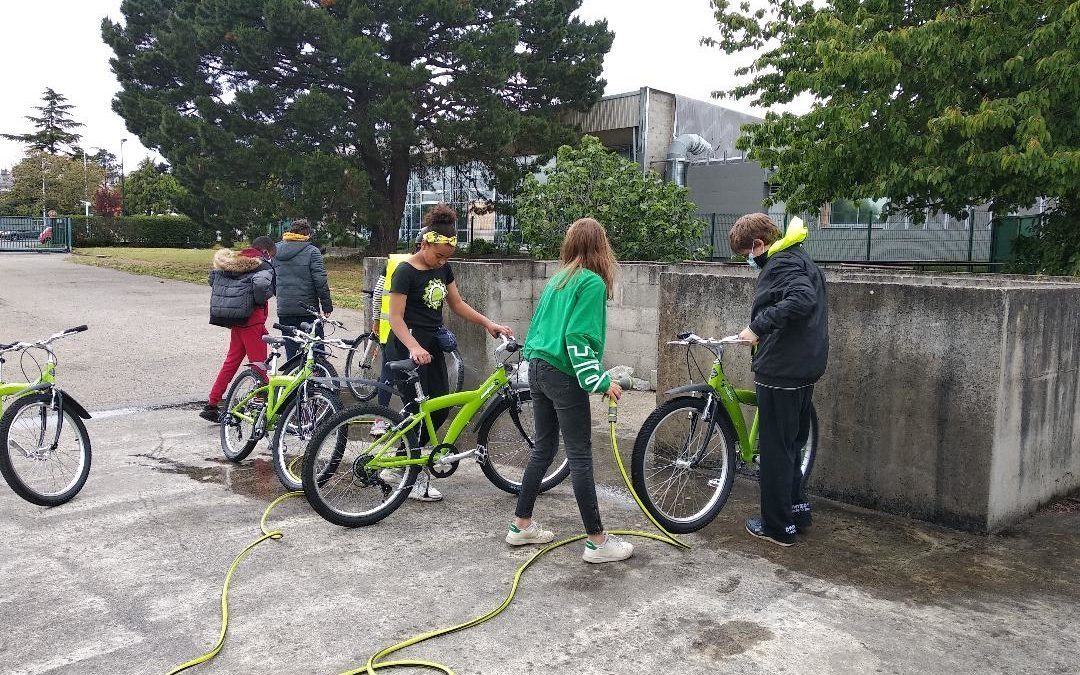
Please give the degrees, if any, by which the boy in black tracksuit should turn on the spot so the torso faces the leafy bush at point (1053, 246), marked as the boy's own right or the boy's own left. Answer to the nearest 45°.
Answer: approximately 90° to the boy's own right

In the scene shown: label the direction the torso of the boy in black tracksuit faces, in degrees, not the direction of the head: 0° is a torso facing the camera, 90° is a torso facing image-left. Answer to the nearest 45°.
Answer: approximately 90°

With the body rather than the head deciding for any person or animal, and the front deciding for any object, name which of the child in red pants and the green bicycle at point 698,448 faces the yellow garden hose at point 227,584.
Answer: the green bicycle

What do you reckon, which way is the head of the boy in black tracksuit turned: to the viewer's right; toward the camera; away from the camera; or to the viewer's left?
to the viewer's left

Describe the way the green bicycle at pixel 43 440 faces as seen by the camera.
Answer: facing the viewer and to the right of the viewer

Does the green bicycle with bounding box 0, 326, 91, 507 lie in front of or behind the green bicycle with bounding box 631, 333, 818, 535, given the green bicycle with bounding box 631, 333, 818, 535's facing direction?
in front

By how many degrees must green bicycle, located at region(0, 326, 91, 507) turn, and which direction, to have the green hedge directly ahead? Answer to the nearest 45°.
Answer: approximately 135° to its left

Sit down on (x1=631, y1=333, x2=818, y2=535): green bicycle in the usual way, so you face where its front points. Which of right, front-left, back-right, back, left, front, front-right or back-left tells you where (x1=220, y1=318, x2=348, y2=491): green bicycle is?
front-right

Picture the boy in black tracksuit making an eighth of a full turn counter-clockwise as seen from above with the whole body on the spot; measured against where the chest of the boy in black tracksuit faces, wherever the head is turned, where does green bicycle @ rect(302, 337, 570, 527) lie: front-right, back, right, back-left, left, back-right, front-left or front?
front-right

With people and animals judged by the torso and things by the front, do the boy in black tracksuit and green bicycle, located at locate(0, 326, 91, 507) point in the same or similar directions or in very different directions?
very different directions

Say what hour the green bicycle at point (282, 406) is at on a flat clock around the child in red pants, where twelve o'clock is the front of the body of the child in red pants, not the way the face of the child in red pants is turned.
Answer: The green bicycle is roughly at 4 o'clock from the child in red pants.

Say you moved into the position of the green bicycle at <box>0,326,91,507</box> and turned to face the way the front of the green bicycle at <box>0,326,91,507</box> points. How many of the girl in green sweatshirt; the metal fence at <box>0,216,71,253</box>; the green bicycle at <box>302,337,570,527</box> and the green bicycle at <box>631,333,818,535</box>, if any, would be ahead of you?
3
